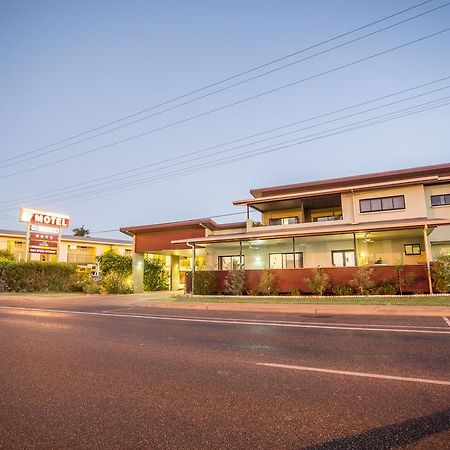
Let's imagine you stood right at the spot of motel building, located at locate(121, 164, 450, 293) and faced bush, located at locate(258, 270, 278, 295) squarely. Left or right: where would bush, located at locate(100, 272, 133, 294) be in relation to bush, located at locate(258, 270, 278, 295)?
right

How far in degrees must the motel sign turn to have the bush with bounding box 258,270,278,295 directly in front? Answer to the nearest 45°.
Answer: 0° — it already faces it

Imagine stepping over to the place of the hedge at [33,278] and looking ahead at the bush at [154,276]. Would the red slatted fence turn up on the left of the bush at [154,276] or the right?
right

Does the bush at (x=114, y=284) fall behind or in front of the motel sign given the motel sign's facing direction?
in front

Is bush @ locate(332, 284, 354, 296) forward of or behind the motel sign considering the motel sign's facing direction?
forward

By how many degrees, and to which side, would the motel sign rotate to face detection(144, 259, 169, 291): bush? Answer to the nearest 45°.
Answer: approximately 45° to its left

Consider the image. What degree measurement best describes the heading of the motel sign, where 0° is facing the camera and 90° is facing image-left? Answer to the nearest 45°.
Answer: approximately 315°
